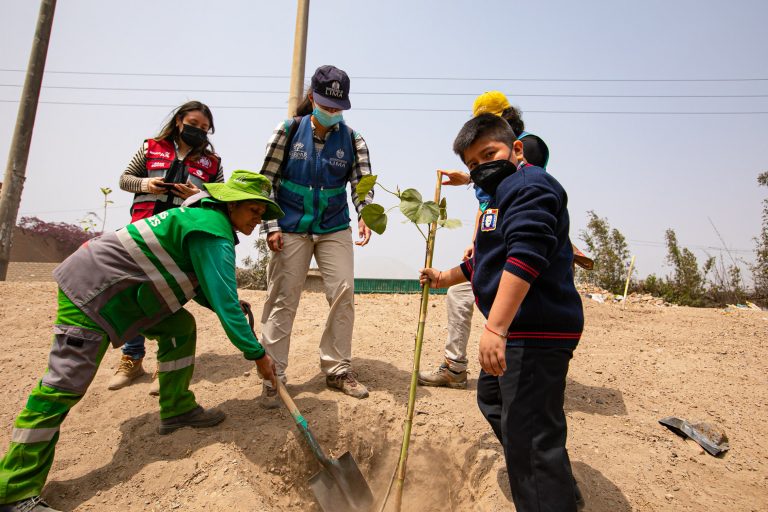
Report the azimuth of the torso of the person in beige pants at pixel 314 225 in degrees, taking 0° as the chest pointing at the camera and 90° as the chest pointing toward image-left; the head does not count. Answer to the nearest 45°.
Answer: approximately 0°

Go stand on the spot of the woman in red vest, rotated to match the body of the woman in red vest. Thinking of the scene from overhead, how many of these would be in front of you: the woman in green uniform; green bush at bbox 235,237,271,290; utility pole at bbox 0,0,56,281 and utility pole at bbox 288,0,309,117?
1

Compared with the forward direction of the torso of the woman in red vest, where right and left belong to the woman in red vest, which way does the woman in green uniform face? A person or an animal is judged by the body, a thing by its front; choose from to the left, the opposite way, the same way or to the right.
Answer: to the left

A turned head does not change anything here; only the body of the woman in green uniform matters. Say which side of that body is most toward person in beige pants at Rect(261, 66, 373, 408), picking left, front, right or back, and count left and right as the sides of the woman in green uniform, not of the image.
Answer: front

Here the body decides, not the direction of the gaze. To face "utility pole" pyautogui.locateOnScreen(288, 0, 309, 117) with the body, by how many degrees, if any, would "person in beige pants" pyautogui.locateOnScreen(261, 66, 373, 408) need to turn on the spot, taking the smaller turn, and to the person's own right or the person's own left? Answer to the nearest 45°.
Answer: approximately 180°

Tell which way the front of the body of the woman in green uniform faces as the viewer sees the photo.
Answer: to the viewer's right

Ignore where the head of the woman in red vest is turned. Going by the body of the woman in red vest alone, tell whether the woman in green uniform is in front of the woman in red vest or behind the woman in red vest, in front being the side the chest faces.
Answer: in front

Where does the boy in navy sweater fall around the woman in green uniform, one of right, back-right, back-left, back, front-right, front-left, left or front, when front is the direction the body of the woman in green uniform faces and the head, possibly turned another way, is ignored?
front-right

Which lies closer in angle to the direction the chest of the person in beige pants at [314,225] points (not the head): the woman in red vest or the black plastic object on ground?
the black plastic object on ground

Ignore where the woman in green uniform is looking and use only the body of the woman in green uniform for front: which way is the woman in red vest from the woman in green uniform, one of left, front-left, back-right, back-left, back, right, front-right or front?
left

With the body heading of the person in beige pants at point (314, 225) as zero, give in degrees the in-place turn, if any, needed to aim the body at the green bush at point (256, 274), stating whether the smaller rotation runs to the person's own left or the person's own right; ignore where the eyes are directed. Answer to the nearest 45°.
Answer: approximately 180°
